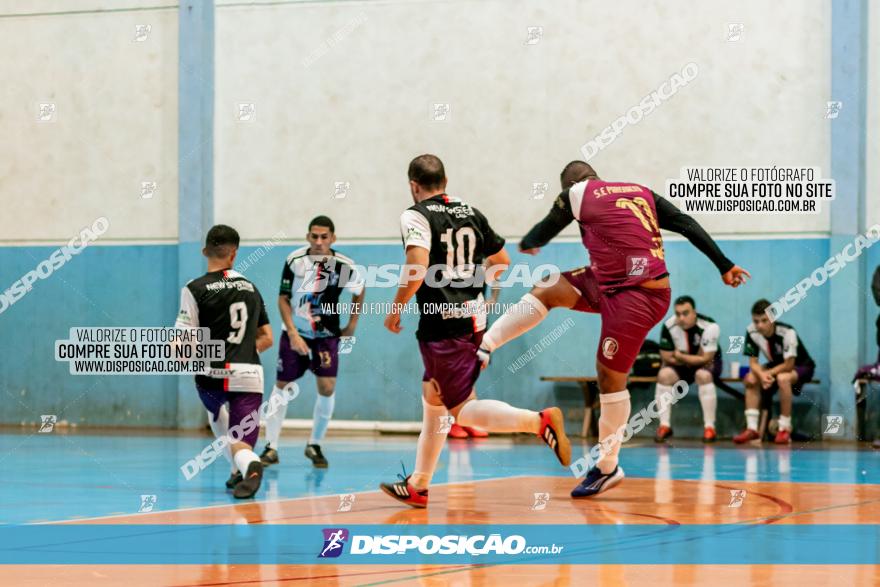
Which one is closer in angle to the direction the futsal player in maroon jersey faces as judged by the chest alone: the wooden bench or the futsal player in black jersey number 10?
the wooden bench

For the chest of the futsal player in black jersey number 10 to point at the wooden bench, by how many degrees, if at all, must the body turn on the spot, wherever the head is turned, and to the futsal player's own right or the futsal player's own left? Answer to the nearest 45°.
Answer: approximately 45° to the futsal player's own right

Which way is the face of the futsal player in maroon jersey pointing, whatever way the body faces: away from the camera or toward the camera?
away from the camera

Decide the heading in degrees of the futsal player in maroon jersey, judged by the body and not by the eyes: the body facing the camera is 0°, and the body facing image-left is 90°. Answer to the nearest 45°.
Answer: approximately 135°

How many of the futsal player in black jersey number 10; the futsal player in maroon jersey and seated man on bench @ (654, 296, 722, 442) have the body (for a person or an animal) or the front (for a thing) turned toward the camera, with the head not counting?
1

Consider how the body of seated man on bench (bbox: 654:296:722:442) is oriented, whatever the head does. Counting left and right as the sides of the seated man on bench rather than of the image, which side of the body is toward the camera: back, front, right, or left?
front

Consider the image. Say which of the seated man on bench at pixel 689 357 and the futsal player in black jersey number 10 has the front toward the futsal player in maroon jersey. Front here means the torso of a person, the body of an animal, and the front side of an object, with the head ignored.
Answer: the seated man on bench

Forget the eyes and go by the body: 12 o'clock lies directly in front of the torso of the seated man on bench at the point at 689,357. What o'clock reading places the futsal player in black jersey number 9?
The futsal player in black jersey number 9 is roughly at 1 o'clock from the seated man on bench.

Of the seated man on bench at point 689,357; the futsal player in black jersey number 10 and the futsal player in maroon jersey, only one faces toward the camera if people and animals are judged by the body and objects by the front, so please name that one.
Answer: the seated man on bench

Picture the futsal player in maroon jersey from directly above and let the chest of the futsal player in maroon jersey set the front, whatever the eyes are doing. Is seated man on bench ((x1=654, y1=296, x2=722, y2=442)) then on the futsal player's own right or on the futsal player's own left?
on the futsal player's own right

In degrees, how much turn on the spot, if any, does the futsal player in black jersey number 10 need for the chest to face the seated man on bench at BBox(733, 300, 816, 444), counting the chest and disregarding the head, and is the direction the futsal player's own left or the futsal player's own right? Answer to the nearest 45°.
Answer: approximately 90° to the futsal player's own right

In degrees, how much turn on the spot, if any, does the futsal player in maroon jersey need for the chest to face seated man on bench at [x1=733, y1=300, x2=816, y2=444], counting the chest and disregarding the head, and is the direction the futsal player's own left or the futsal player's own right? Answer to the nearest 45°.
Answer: approximately 45° to the futsal player's own right

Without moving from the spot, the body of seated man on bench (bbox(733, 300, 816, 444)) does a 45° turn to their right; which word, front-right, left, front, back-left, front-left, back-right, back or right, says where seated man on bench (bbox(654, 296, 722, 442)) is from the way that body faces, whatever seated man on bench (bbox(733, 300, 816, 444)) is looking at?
front
